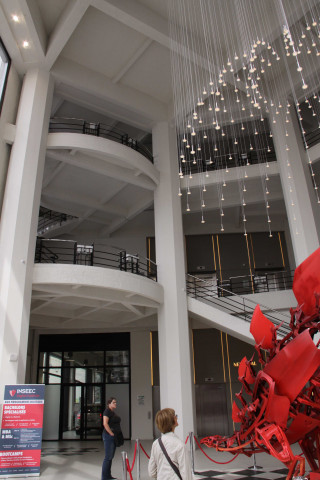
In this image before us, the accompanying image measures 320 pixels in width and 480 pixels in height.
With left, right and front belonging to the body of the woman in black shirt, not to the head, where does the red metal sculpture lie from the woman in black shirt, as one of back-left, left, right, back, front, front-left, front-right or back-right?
front-right

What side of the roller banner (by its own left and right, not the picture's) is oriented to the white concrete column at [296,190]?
left

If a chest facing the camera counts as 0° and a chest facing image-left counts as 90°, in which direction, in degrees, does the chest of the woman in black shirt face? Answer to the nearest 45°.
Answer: approximately 270°

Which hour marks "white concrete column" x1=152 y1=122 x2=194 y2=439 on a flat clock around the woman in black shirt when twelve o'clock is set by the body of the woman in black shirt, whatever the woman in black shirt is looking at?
The white concrete column is roughly at 10 o'clock from the woman in black shirt.

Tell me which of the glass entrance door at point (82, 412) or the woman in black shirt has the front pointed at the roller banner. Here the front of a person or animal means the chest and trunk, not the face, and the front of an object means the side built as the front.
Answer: the glass entrance door

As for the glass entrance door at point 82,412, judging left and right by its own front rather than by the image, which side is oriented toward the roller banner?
front

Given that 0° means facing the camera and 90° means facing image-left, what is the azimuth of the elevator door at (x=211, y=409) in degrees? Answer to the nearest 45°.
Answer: approximately 0°

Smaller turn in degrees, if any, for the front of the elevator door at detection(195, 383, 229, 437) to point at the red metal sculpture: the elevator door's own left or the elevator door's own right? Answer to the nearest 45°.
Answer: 0° — it already faces it
